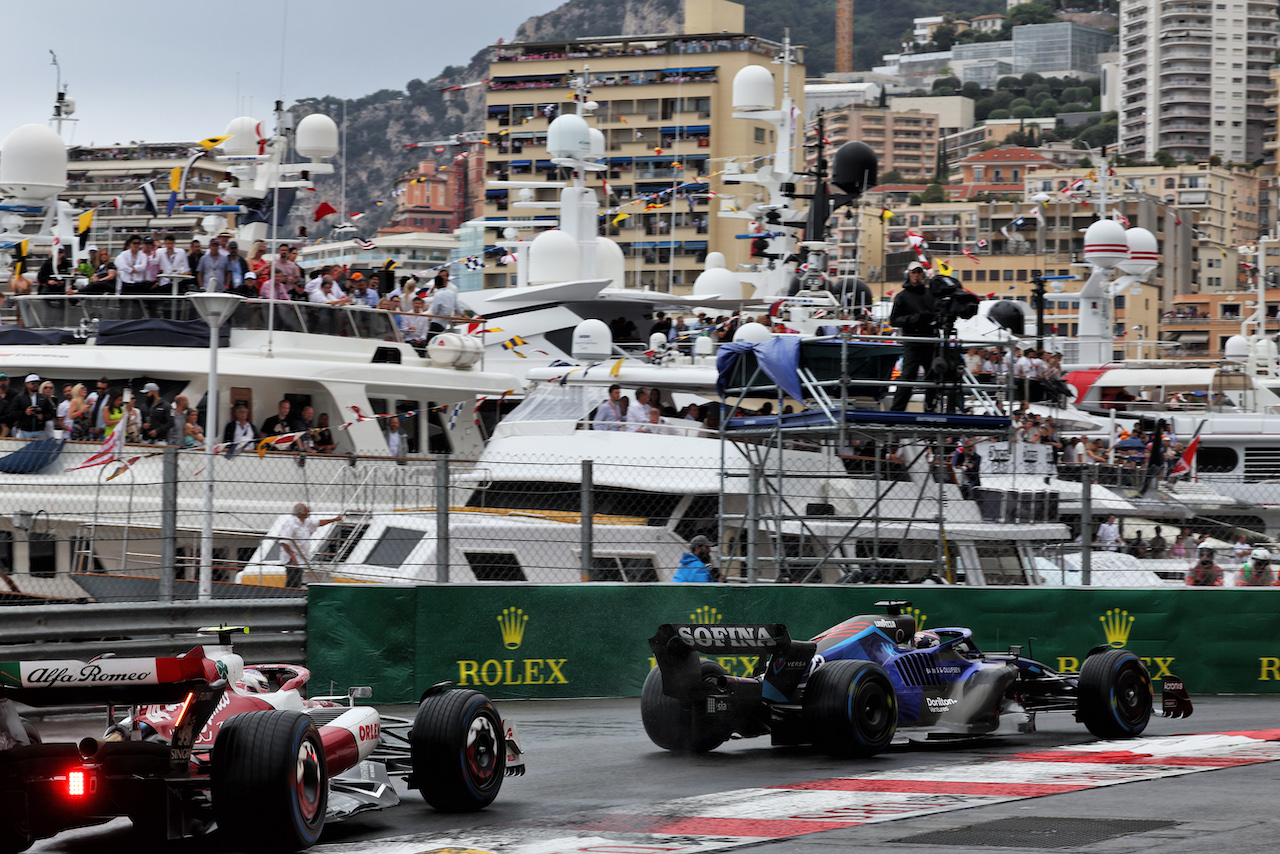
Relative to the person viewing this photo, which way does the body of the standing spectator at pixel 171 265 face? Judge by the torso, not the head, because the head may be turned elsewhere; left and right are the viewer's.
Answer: facing the viewer

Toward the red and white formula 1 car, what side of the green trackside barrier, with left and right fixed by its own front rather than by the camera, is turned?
front

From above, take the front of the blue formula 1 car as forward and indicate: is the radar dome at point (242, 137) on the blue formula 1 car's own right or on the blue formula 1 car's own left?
on the blue formula 1 car's own left

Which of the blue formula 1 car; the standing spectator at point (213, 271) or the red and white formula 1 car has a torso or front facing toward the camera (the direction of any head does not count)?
the standing spectator

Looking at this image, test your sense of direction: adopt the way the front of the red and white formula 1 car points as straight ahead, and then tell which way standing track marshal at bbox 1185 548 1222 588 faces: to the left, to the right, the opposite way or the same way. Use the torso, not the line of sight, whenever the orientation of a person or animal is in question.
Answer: the opposite way

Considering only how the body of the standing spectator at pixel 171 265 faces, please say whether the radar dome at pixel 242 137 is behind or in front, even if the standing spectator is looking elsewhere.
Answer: behind

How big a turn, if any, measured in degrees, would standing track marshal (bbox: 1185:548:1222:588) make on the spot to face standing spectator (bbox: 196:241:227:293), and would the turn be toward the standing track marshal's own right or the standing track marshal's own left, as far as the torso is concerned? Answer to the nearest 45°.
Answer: approximately 90° to the standing track marshal's own right

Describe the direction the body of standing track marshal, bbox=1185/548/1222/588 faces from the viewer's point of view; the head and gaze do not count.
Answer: toward the camera

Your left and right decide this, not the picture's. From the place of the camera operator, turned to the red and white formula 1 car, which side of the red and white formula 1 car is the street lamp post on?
right

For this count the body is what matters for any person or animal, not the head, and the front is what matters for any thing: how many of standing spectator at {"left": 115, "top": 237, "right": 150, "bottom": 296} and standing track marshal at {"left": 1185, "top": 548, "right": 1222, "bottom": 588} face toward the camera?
2

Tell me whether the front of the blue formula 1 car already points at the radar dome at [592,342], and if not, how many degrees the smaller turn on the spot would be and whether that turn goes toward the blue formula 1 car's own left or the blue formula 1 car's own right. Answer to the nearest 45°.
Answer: approximately 45° to the blue formula 1 car's own left

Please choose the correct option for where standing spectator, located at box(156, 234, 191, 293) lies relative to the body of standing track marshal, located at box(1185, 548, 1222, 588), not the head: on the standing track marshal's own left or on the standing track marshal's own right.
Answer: on the standing track marshal's own right

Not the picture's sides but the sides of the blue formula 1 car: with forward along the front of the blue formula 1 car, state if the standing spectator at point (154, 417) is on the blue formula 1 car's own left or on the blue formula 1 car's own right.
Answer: on the blue formula 1 car's own left

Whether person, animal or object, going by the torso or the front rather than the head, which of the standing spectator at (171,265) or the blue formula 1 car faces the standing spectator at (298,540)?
the standing spectator at (171,265)

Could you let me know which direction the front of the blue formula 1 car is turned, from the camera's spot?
facing away from the viewer and to the right of the viewer

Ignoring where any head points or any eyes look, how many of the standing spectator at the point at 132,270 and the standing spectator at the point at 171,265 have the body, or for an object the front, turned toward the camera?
2

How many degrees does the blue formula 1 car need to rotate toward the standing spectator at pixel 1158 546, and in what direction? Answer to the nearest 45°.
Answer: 0° — it already faces them

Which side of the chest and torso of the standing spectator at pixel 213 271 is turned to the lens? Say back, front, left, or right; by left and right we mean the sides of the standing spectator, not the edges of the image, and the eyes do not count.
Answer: front

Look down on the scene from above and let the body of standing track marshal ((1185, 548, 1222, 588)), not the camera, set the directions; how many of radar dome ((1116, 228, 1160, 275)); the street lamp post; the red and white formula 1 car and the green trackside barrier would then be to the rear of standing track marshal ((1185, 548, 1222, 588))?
1
